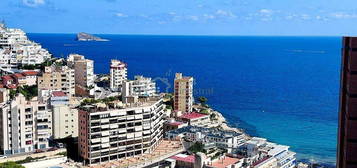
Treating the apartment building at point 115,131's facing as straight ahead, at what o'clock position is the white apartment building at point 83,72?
The white apartment building is roughly at 7 o'clock from the apartment building.

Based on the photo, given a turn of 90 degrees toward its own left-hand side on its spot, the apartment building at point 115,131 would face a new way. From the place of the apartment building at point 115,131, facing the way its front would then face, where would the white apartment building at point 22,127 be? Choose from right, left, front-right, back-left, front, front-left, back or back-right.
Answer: back-left

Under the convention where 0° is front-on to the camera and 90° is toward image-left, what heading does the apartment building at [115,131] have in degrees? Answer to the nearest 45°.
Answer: approximately 315°

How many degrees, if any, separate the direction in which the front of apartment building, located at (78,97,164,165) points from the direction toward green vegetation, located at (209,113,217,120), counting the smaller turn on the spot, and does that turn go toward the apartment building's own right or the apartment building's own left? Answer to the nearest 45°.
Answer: approximately 90° to the apartment building's own left

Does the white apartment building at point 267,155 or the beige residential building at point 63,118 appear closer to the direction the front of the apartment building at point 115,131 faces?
the white apartment building

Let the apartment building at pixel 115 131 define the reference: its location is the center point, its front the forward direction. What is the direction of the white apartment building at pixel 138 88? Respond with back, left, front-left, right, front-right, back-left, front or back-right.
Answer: back-left
